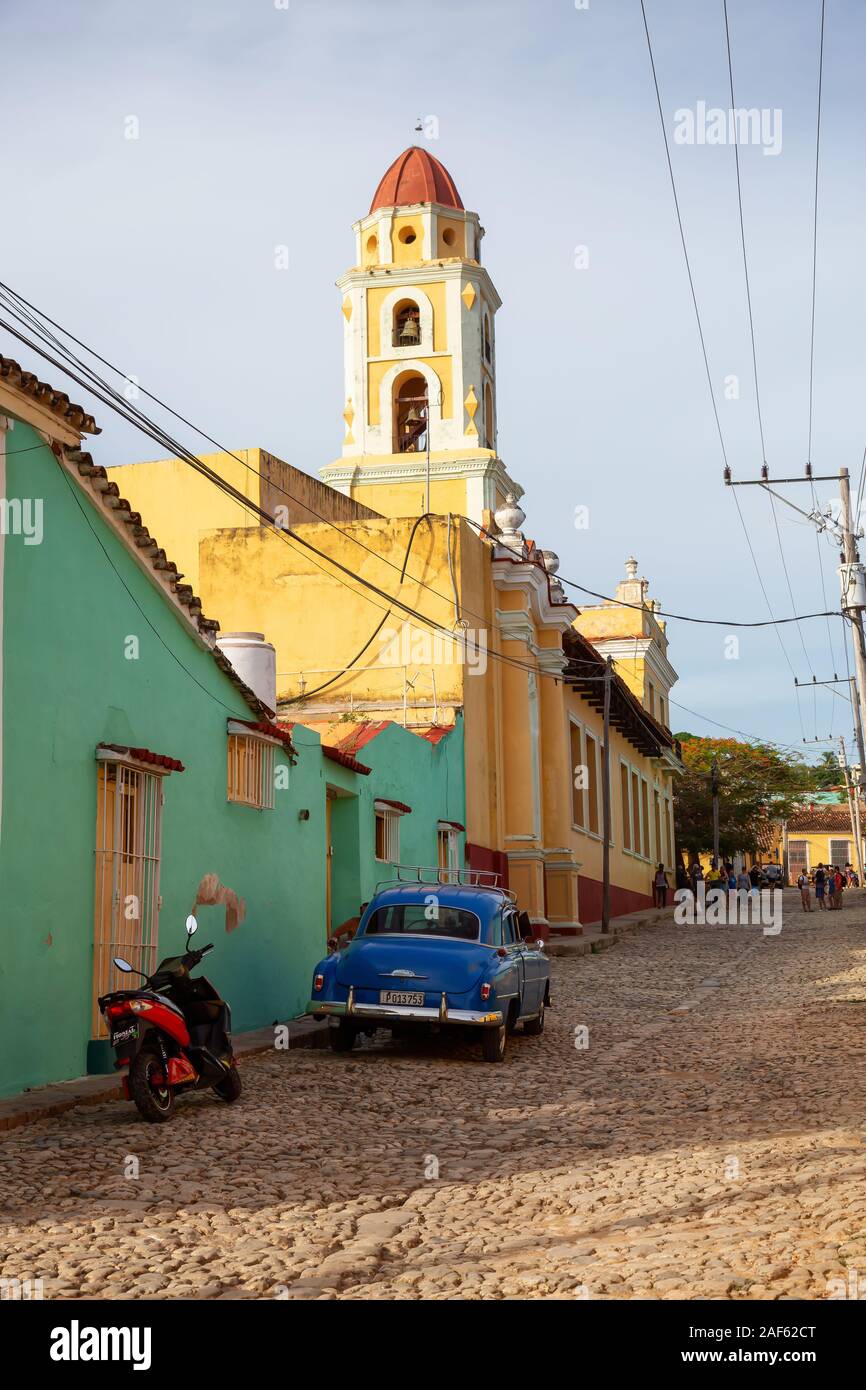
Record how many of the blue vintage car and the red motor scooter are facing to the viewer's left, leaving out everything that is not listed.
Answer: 0

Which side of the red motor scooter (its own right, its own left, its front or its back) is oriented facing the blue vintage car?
front

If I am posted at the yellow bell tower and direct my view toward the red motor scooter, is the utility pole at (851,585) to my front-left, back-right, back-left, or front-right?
front-left

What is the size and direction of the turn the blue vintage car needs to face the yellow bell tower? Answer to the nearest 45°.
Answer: approximately 45° to its left

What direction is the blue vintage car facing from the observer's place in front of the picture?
facing away from the viewer and to the right of the viewer

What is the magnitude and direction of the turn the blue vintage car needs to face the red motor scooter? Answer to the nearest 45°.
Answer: approximately 180°

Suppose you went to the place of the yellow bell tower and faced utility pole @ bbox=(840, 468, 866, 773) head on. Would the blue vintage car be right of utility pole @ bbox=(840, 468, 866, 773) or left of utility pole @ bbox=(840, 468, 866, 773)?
right

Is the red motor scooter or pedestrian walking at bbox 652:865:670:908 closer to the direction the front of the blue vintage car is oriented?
the pedestrian walking

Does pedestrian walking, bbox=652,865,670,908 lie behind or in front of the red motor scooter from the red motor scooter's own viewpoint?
in front

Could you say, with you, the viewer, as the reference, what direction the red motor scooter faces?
facing away from the viewer and to the right of the viewer

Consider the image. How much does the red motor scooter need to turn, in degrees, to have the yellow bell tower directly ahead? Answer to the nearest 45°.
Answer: approximately 45° to its left

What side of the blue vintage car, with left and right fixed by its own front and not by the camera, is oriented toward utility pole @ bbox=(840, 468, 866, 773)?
front
